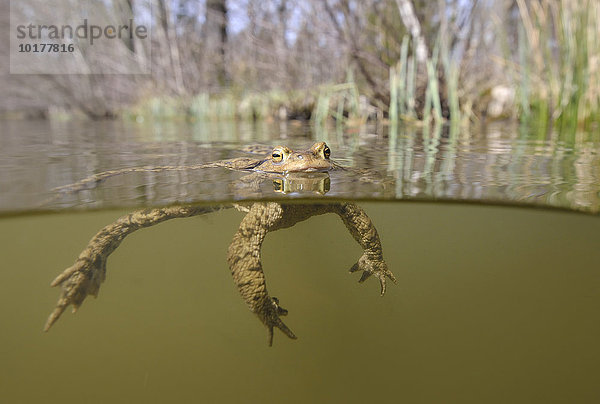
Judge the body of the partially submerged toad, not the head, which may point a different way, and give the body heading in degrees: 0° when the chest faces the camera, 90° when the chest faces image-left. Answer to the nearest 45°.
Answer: approximately 315°
